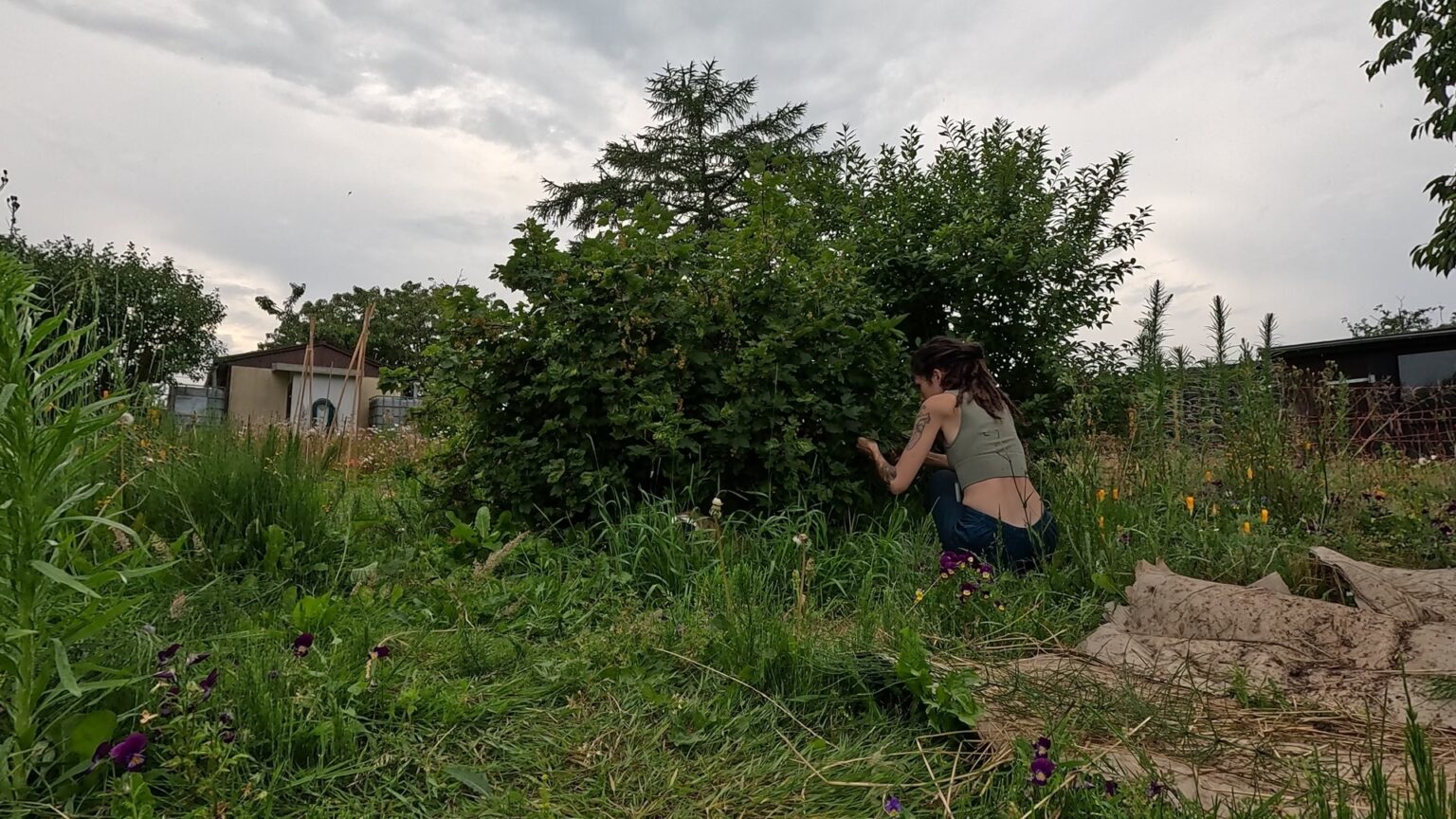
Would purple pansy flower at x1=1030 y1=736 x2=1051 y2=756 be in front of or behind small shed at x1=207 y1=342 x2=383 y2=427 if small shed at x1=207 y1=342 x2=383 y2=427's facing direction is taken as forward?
in front

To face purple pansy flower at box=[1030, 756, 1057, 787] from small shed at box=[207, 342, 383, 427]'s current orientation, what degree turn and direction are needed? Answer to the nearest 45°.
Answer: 0° — it already faces it

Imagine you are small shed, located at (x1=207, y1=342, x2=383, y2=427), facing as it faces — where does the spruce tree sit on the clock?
The spruce tree is roughly at 10 o'clock from the small shed.

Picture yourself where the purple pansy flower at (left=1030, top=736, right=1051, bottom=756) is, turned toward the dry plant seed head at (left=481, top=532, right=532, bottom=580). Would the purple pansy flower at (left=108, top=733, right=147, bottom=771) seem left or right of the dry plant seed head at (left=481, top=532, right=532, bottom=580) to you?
left

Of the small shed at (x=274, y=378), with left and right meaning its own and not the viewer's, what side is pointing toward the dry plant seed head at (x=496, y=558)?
front

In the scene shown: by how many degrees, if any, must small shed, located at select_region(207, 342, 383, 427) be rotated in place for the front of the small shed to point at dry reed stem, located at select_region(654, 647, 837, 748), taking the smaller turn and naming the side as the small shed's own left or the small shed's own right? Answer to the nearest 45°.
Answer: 0° — it already faces it

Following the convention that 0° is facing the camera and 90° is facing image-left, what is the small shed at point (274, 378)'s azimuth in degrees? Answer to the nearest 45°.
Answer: approximately 0°

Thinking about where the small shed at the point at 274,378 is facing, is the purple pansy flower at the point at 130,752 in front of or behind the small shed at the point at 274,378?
in front

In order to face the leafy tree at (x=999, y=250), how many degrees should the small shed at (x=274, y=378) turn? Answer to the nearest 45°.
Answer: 0° — it already faces it

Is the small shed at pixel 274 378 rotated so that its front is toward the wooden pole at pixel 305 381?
yes

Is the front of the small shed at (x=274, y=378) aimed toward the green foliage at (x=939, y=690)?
yes

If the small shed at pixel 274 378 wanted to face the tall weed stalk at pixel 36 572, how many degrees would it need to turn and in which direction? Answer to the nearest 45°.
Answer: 0° — it already faces it
